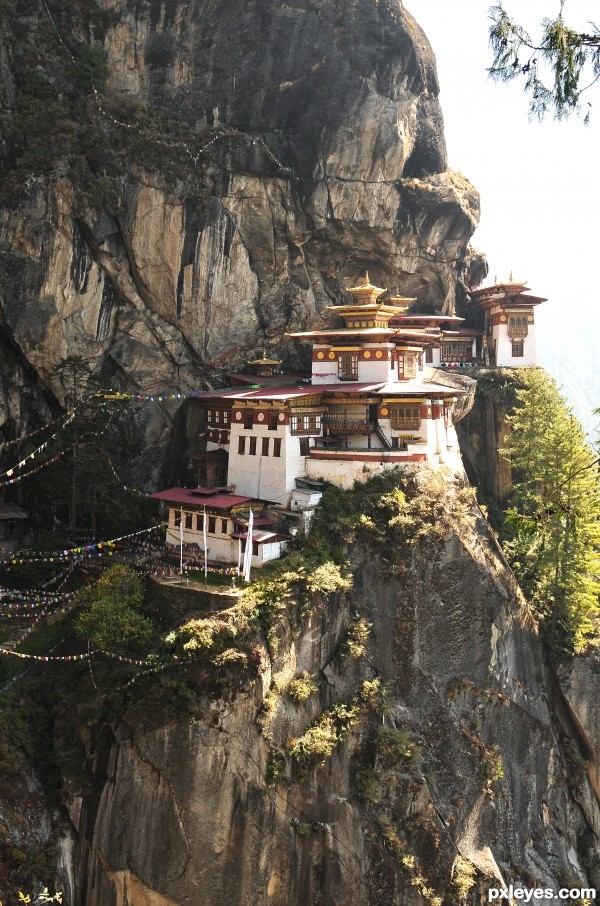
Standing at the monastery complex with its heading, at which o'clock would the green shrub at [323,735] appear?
The green shrub is roughly at 12 o'clock from the monastery complex.

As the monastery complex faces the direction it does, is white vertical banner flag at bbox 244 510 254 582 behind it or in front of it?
in front

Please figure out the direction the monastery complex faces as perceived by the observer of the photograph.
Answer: facing the viewer
